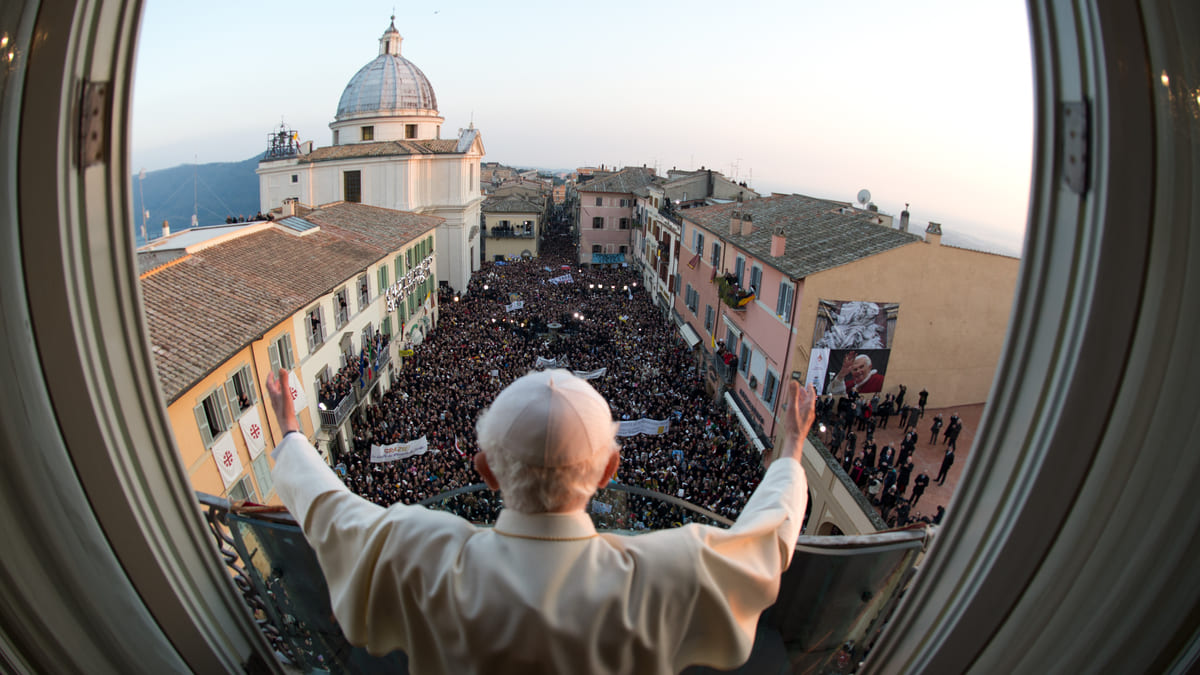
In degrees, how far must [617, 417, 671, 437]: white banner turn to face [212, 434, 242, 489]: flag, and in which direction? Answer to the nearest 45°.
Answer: approximately 45° to its right

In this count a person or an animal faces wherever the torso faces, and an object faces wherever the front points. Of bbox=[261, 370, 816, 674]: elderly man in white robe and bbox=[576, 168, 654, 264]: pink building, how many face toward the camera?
1

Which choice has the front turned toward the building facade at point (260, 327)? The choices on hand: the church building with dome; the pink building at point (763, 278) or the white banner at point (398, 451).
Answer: the pink building

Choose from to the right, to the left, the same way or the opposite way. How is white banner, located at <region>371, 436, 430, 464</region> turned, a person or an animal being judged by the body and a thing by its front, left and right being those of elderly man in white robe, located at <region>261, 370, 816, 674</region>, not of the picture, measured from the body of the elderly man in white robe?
the opposite way

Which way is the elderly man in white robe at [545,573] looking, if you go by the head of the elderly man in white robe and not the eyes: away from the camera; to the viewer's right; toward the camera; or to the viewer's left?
away from the camera

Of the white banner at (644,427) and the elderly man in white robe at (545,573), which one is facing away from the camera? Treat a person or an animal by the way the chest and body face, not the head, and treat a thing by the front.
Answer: the elderly man in white robe

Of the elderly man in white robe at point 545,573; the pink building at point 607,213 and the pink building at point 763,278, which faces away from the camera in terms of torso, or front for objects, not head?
the elderly man in white robe

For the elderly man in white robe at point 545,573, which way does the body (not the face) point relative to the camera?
away from the camera

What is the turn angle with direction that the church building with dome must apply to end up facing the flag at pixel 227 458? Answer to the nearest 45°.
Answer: approximately 90° to its right

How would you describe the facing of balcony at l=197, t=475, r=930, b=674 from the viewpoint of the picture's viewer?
facing away from the viewer

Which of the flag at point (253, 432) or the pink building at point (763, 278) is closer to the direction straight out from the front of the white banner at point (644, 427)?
the flag

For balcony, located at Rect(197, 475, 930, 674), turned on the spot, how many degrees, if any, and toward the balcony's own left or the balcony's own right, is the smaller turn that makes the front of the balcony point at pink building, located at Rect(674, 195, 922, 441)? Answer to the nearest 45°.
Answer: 0° — it already faces it
